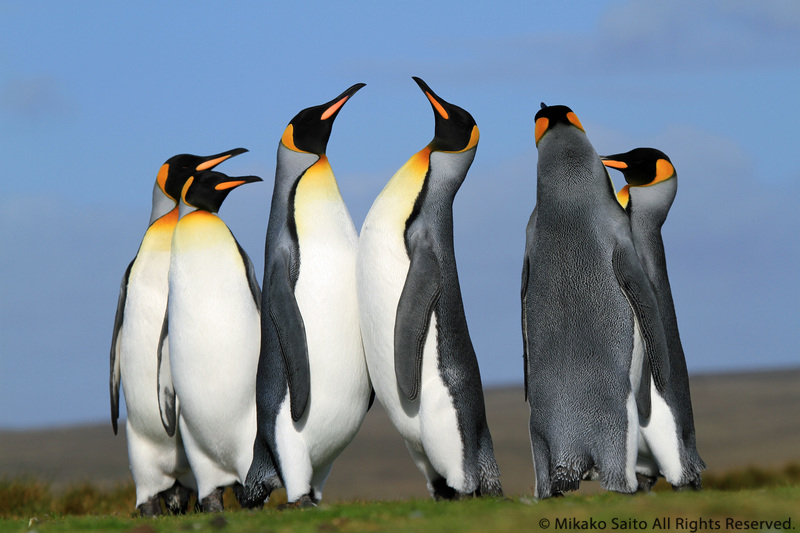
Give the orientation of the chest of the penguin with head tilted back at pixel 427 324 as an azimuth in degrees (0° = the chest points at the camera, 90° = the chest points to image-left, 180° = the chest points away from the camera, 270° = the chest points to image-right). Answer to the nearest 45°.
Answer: approximately 90°

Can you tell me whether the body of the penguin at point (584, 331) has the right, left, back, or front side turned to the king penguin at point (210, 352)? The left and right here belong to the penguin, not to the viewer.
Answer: left

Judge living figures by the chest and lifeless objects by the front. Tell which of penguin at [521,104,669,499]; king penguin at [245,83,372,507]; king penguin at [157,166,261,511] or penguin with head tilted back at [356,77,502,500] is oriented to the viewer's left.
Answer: the penguin with head tilted back

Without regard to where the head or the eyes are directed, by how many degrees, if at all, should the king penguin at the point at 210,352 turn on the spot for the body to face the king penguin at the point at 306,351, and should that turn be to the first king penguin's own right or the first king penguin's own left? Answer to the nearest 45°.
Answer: approximately 45° to the first king penguin's own left

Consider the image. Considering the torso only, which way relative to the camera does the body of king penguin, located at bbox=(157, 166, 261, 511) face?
toward the camera

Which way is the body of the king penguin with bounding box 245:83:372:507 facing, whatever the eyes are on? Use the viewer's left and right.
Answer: facing to the right of the viewer

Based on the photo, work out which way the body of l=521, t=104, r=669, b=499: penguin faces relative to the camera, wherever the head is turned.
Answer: away from the camera

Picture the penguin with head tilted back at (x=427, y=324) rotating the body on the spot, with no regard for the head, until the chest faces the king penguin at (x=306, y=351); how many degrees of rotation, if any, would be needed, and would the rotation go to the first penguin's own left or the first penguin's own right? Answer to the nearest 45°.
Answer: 0° — it already faces it

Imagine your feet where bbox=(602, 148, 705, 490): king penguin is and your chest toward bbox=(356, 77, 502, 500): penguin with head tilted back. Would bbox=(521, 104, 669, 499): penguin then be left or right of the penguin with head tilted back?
left
